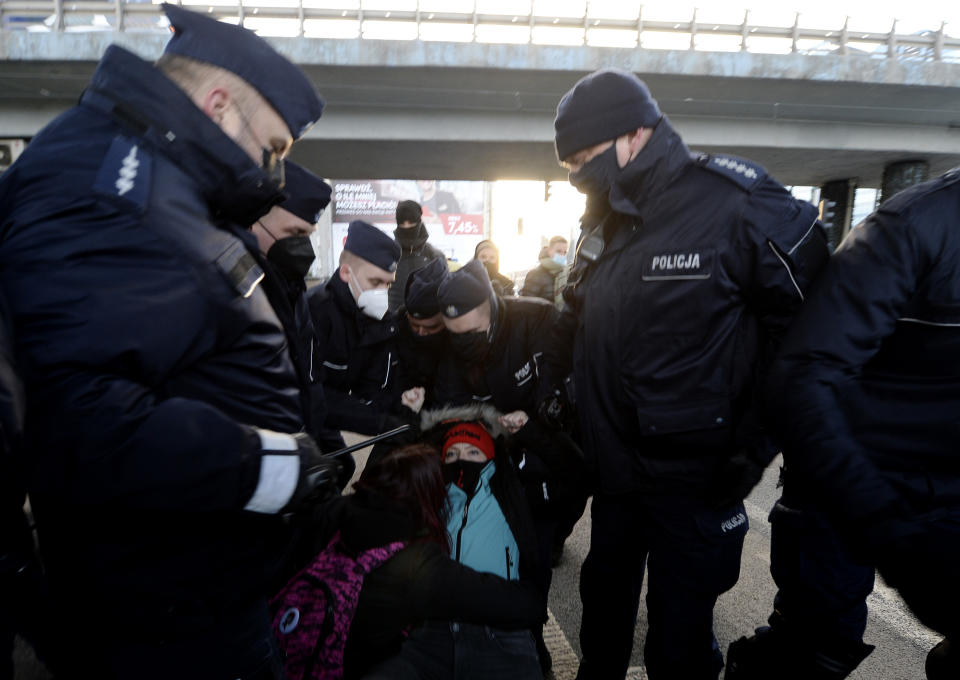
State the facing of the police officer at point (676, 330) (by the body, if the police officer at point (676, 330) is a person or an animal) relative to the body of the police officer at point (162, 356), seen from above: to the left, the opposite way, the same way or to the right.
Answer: the opposite way

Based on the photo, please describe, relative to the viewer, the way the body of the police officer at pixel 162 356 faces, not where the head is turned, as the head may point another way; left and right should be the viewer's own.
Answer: facing to the right of the viewer

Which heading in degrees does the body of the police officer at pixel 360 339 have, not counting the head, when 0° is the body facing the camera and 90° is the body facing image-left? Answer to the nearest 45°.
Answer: approximately 315°

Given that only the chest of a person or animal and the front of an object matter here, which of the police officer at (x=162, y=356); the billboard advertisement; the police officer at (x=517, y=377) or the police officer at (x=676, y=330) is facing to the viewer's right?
the police officer at (x=162, y=356)

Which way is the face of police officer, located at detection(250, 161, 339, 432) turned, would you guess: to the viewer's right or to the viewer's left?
to the viewer's right

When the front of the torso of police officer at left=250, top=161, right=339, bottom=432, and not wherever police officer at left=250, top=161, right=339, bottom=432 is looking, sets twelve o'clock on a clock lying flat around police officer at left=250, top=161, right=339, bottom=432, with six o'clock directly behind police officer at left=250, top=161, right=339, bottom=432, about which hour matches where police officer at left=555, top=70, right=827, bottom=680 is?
police officer at left=555, top=70, right=827, bottom=680 is roughly at 12 o'clock from police officer at left=250, top=161, right=339, bottom=432.

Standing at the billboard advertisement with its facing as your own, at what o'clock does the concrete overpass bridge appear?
The concrete overpass bridge is roughly at 12 o'clock from the billboard advertisement.

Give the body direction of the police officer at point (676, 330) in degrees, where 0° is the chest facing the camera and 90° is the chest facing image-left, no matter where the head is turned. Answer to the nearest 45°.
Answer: approximately 45°

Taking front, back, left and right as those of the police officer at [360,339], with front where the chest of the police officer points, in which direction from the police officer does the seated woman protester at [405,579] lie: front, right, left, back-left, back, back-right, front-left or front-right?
front-right
